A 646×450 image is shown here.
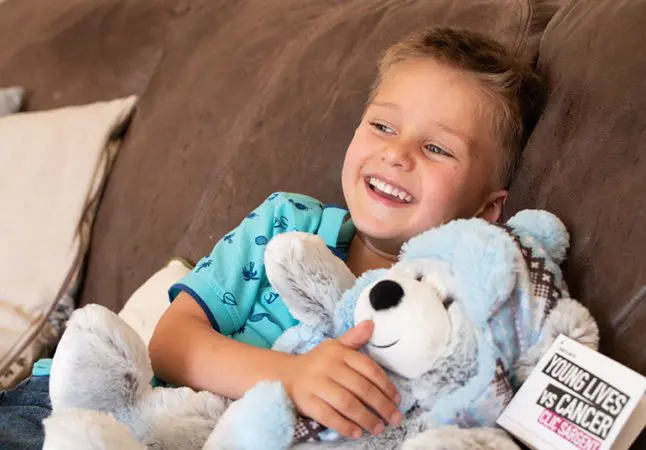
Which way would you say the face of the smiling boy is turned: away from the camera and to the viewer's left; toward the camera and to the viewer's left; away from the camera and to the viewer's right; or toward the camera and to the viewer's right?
toward the camera and to the viewer's left

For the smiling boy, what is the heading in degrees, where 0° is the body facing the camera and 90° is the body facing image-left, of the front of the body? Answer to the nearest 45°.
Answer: approximately 0°

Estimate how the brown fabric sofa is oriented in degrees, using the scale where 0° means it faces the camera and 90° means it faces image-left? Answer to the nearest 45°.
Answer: approximately 0°
